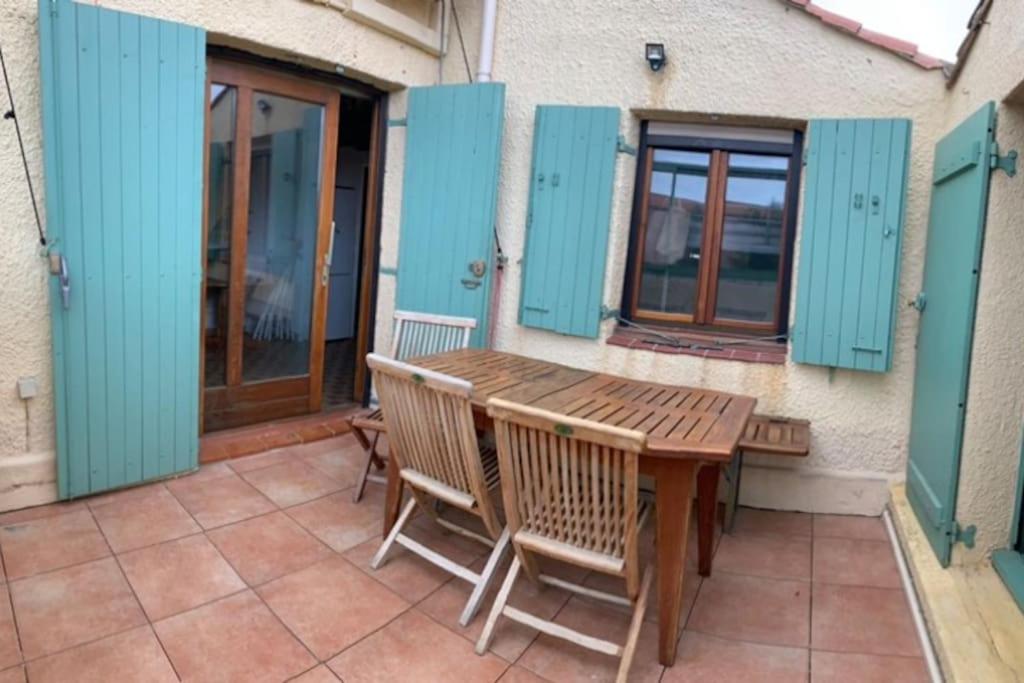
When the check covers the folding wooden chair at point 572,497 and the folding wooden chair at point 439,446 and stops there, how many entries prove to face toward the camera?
0

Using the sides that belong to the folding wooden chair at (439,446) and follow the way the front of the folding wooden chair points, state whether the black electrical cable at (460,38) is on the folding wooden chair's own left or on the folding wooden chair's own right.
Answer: on the folding wooden chair's own left

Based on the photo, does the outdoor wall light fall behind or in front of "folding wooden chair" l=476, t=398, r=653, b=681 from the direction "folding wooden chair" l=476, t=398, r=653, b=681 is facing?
in front

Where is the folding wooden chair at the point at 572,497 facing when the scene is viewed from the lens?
facing away from the viewer and to the right of the viewer

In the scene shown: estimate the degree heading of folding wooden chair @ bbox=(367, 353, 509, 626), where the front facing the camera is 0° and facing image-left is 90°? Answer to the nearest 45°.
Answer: approximately 225°
